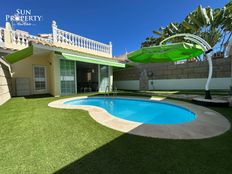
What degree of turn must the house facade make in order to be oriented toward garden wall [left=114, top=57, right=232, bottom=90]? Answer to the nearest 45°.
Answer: approximately 45° to its left
